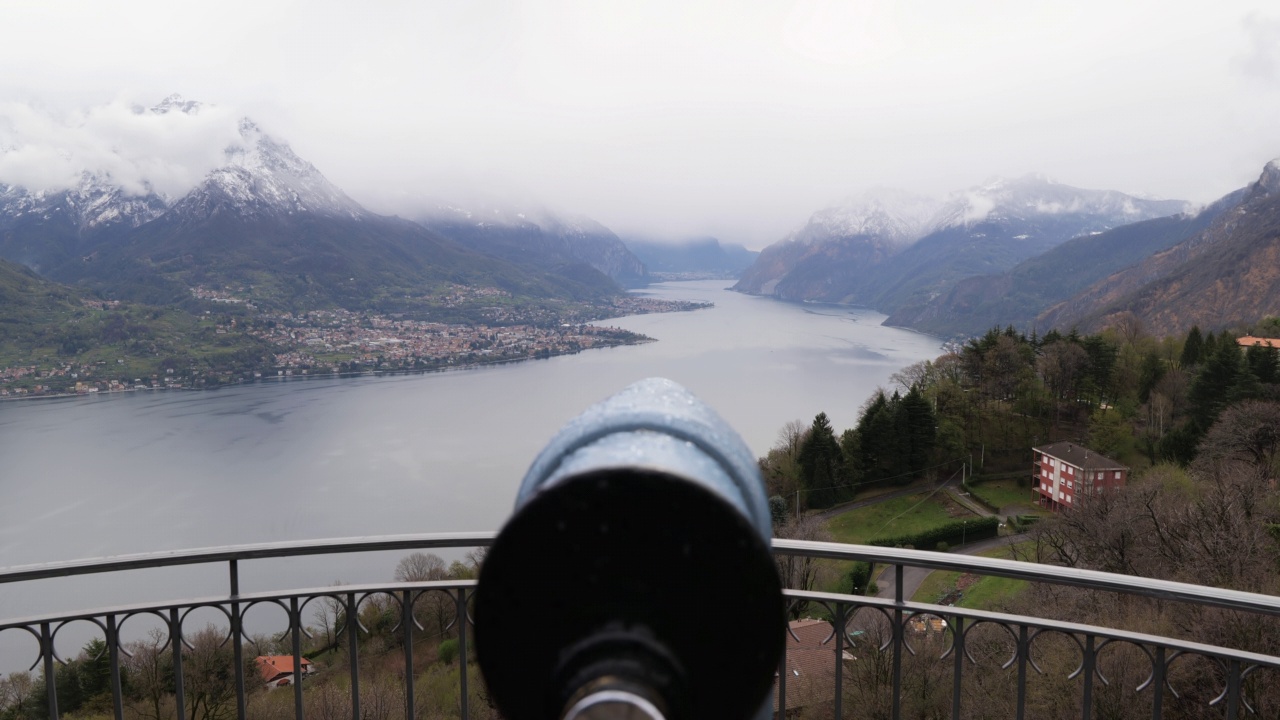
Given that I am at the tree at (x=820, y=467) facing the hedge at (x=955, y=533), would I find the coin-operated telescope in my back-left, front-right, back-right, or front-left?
front-right

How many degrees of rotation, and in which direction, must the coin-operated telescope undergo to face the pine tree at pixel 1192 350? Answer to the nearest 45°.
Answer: approximately 45° to its right

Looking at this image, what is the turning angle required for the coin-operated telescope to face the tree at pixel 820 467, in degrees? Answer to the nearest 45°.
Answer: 0° — it already faces it

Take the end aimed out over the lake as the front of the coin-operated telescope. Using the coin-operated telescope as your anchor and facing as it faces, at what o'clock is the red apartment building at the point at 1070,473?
The red apartment building is roughly at 1 o'clock from the coin-operated telescope.

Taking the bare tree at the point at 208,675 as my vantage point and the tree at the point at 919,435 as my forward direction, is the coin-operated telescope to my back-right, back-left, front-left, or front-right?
back-right

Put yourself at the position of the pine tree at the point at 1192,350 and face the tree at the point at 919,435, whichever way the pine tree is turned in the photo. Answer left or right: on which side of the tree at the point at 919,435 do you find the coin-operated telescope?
left

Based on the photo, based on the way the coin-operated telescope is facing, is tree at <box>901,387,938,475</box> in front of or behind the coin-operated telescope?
in front

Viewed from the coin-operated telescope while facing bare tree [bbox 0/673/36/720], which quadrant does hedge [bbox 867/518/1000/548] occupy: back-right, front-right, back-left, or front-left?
front-right

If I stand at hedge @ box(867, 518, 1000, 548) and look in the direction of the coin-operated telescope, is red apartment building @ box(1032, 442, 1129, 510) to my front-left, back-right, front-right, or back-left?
back-left

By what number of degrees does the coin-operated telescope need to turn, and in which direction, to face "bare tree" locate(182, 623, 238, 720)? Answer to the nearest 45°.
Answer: approximately 45° to its left

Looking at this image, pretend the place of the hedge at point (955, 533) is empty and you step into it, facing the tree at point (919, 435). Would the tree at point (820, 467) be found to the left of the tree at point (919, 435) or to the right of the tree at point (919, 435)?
left

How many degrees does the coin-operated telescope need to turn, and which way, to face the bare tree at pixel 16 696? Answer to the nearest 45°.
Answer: approximately 45° to its left

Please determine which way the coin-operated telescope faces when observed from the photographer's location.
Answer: facing away from the viewer
